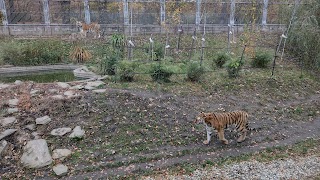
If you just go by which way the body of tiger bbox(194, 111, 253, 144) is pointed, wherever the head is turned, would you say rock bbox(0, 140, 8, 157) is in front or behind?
in front

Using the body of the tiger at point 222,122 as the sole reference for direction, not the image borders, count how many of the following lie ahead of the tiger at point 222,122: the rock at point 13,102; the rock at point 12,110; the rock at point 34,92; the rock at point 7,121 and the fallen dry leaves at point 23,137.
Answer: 5

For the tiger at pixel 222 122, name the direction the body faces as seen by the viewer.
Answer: to the viewer's left

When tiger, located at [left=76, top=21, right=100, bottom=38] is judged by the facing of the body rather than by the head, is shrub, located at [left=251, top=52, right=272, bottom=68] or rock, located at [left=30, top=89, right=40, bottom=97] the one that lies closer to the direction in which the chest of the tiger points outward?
the rock

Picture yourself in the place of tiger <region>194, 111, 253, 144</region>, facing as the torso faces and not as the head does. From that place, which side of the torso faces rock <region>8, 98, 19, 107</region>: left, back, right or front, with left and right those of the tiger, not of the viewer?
front

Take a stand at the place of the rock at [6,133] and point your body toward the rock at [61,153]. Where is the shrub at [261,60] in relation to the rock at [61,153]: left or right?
left

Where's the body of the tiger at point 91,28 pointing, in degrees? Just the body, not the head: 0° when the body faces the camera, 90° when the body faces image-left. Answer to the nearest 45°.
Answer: approximately 90°
